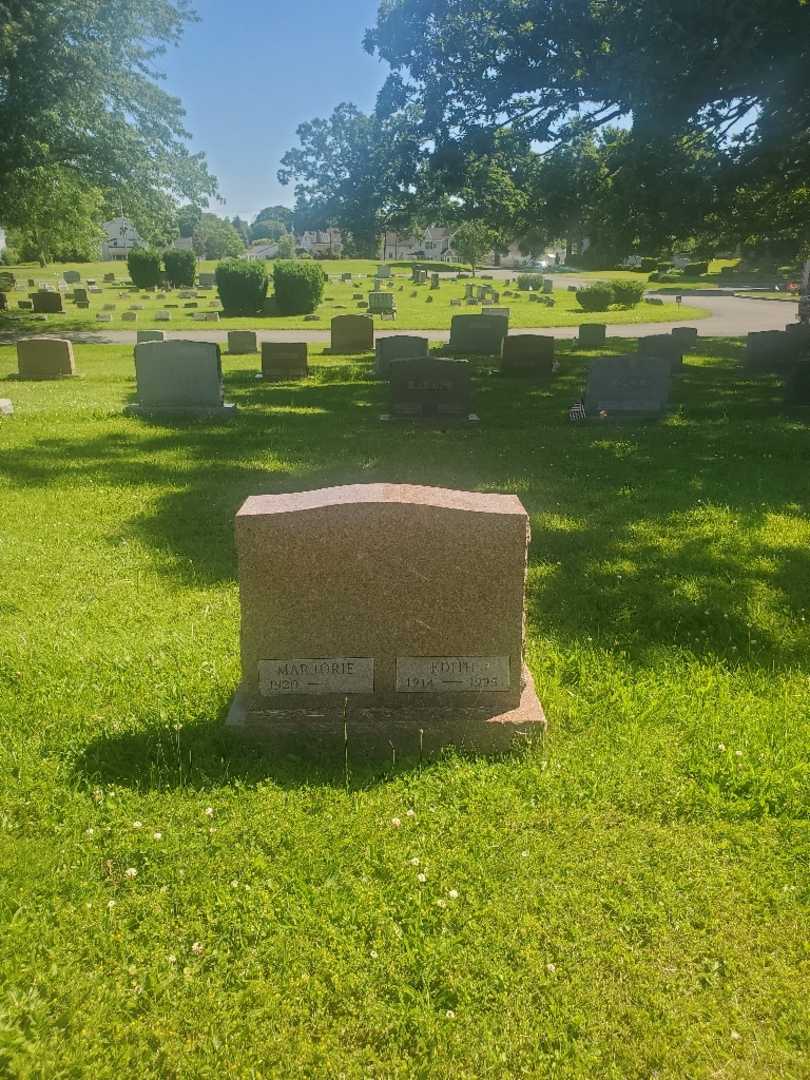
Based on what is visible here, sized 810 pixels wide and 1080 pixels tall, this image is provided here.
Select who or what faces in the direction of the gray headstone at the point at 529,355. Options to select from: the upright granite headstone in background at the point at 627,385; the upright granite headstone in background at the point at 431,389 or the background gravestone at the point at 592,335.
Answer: the background gravestone

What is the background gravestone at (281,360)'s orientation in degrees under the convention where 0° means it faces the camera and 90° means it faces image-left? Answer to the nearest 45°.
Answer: approximately 0°

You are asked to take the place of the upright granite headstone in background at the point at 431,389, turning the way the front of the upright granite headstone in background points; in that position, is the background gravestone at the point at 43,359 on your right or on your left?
on your right

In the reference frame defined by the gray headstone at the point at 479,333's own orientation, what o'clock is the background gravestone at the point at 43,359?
The background gravestone is roughly at 2 o'clock from the gray headstone.

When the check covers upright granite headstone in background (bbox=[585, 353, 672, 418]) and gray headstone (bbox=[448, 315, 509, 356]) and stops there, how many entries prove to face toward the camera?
2
